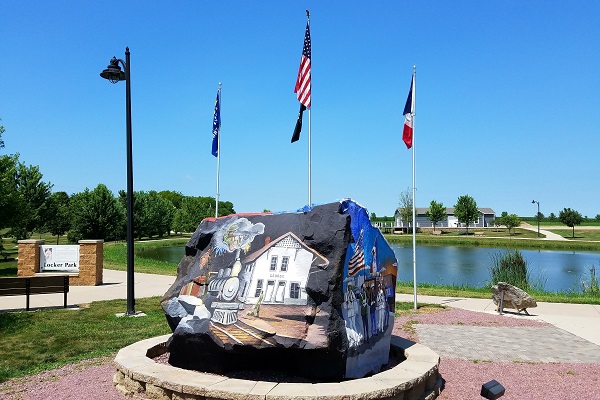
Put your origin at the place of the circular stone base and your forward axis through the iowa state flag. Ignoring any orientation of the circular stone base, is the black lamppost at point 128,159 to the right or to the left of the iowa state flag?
left

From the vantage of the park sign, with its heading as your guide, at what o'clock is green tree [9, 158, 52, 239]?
The green tree is roughly at 6 o'clock from the park sign.

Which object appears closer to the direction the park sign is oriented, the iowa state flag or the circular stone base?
the circular stone base

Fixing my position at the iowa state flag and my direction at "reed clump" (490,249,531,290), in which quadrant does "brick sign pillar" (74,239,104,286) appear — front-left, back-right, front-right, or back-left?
back-left

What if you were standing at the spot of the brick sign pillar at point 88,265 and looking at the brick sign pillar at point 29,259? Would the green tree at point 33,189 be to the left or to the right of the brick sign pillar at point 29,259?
right

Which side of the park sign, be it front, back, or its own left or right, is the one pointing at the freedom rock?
front

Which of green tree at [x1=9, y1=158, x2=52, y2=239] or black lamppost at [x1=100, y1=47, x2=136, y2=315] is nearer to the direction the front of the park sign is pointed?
the black lamppost

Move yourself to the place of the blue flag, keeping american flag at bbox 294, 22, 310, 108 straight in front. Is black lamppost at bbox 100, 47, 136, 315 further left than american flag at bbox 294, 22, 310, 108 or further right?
right

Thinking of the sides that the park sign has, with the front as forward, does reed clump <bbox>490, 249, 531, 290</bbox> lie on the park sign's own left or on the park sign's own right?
on the park sign's own left

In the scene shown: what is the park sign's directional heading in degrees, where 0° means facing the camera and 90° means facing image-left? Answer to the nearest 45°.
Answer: approximately 0°

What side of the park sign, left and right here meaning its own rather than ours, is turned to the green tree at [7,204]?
back

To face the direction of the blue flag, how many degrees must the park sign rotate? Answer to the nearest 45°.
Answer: approximately 45° to its left

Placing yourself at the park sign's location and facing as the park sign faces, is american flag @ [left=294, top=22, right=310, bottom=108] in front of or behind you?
in front
